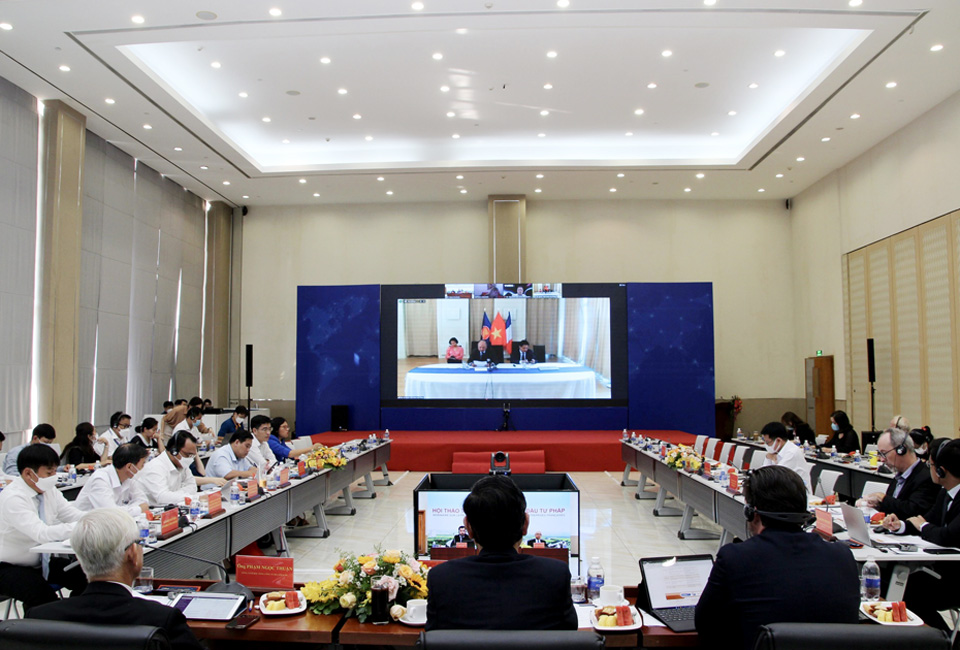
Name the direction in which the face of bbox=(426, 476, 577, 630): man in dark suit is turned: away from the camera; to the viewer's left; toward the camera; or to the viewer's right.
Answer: away from the camera

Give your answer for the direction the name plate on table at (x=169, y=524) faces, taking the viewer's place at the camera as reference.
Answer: facing the viewer and to the right of the viewer

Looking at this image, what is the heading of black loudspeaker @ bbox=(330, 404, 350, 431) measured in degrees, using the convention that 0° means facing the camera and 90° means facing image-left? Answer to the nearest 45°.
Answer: approximately 0°

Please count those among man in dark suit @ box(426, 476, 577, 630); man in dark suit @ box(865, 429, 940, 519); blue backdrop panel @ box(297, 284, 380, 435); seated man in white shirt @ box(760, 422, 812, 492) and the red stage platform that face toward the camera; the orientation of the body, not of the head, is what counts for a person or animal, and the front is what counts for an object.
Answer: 2

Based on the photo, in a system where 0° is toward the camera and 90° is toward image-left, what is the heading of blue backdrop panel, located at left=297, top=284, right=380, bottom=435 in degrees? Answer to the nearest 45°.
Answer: approximately 0°

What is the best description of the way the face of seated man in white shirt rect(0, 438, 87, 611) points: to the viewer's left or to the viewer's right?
to the viewer's right

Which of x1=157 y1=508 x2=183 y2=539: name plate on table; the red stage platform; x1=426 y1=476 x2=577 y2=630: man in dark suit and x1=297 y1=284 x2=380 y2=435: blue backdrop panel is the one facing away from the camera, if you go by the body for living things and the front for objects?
the man in dark suit

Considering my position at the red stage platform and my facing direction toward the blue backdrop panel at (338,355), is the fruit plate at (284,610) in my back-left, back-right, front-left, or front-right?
back-left

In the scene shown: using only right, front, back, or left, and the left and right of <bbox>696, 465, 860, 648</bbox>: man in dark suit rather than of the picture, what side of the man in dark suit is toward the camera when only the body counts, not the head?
back

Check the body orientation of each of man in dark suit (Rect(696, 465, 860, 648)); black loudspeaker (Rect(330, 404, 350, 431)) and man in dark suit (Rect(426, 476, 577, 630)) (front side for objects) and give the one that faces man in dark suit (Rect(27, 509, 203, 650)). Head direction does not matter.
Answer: the black loudspeaker

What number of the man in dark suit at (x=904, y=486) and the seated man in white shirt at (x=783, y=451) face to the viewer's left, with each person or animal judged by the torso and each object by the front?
2

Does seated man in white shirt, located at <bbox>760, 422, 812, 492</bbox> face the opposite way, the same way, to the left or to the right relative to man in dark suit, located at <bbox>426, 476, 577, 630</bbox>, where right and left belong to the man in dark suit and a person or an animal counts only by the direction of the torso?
to the left

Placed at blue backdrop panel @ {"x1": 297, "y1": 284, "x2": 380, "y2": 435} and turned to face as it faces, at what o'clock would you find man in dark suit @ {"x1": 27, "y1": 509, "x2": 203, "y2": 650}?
The man in dark suit is roughly at 12 o'clock from the blue backdrop panel.

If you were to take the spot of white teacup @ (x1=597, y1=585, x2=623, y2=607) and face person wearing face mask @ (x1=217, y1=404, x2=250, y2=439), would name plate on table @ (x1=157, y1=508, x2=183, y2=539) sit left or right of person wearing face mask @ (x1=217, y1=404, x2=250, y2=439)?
left
